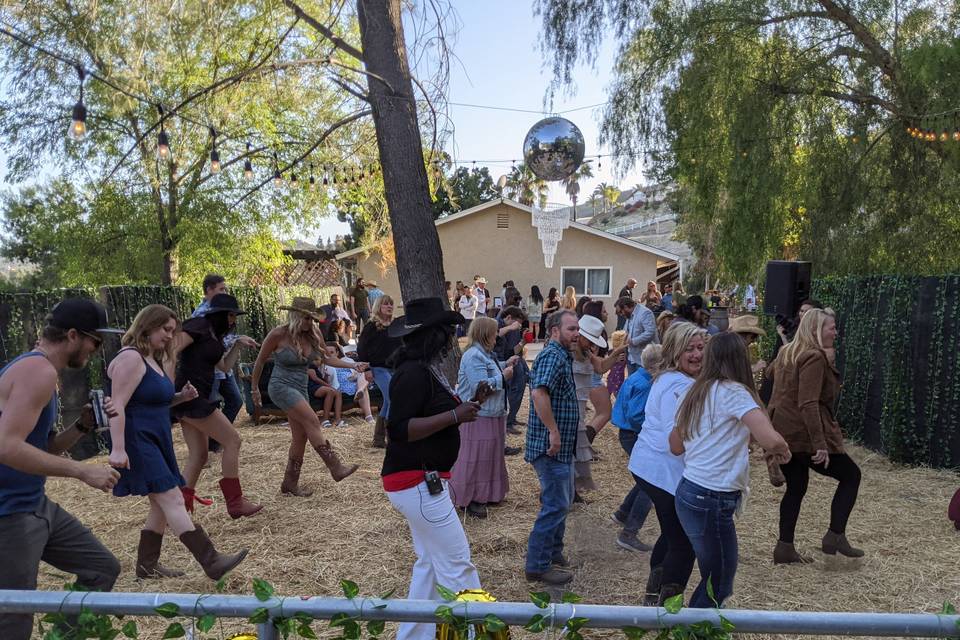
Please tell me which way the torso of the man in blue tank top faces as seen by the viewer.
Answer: to the viewer's right

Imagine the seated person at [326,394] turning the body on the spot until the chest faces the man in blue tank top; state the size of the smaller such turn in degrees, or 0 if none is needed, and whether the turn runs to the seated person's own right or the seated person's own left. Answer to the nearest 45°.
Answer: approximately 45° to the seated person's own right

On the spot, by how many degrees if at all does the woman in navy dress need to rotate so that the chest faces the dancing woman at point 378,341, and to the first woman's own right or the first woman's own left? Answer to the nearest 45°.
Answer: approximately 45° to the first woman's own left
